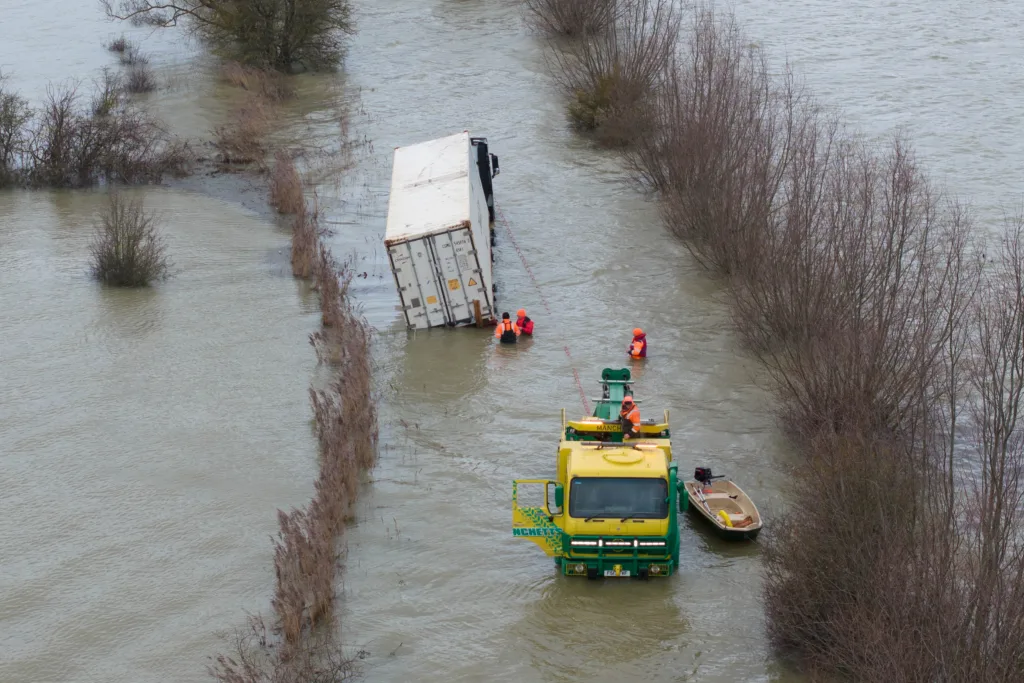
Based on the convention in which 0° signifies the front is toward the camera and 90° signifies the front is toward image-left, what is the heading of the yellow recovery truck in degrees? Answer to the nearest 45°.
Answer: approximately 0°

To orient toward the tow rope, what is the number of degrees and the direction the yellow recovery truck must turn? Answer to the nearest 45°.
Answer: approximately 180°

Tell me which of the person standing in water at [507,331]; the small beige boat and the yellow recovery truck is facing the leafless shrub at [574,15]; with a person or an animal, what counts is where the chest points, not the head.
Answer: the person standing in water

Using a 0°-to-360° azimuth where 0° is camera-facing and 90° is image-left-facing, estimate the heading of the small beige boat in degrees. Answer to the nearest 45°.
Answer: approximately 315°

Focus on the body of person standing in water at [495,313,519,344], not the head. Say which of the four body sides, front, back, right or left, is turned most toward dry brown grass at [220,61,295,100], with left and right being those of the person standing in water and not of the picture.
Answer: front

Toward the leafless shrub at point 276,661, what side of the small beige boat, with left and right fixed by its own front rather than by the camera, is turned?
right

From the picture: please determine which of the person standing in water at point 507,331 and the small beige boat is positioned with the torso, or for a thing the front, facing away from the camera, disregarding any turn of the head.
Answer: the person standing in water

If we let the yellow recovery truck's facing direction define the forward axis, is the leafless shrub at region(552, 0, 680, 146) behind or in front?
behind

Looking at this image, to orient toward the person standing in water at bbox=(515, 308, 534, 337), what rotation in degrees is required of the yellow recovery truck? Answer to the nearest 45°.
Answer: approximately 180°

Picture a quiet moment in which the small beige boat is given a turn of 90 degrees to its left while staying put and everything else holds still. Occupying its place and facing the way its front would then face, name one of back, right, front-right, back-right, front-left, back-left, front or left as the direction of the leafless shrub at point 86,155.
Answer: left

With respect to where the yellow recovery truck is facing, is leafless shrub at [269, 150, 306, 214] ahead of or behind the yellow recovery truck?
behind

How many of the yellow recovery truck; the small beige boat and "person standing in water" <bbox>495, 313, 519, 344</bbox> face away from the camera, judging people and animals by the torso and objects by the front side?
1

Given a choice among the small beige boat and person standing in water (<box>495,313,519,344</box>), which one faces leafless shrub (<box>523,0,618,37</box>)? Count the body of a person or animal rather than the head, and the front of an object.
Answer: the person standing in water

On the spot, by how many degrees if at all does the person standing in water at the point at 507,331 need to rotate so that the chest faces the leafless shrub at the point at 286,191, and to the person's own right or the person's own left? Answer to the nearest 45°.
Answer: approximately 45° to the person's own left

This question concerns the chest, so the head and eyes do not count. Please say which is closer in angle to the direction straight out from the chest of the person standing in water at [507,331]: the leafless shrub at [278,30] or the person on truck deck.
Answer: the leafless shrub

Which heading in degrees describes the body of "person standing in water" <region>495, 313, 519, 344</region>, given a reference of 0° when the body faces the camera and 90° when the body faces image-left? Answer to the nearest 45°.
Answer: approximately 180°
